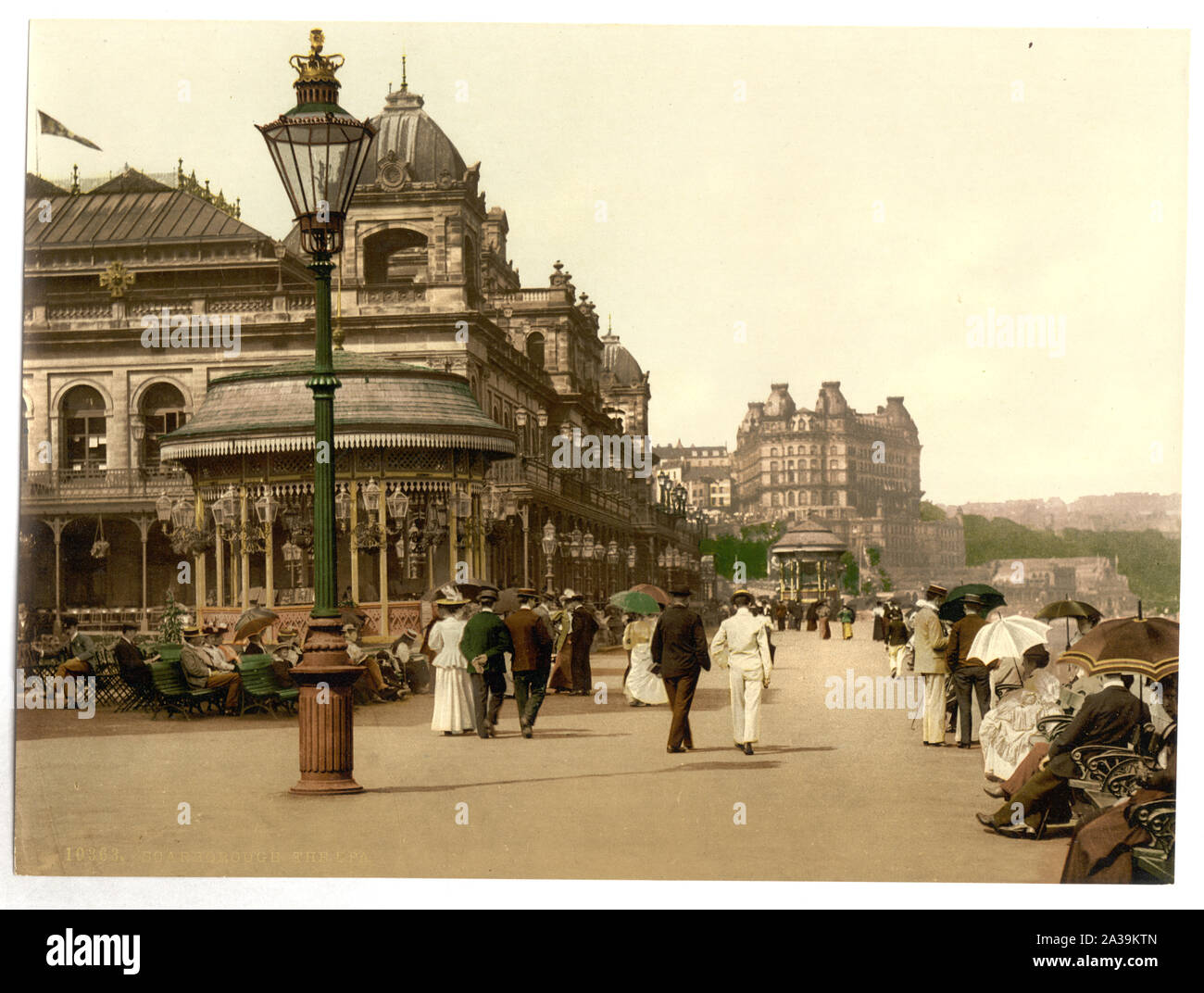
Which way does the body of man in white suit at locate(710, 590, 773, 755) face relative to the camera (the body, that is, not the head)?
away from the camera

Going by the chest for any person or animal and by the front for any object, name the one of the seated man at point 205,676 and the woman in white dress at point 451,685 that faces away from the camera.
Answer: the woman in white dress

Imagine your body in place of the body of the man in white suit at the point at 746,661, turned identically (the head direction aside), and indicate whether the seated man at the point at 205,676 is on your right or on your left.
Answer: on your left

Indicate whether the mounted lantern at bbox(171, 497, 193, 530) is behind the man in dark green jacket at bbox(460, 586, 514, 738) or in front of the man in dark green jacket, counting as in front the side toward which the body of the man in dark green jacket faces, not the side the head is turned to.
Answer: in front

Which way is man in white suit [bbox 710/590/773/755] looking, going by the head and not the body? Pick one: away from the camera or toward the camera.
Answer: away from the camera

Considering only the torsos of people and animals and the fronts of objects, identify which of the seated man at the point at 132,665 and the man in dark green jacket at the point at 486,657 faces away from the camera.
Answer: the man in dark green jacket

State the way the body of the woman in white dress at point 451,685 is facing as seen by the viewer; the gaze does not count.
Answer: away from the camera

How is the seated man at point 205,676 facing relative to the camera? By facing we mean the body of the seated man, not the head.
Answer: to the viewer's right

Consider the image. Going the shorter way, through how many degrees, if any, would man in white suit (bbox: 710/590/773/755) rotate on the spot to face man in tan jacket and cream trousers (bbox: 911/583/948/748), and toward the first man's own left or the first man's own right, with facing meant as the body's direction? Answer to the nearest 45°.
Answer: approximately 45° to the first man's own right

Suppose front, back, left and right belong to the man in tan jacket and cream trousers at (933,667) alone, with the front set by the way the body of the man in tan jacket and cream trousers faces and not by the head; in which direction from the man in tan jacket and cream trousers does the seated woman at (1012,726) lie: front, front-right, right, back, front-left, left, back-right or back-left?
back-right

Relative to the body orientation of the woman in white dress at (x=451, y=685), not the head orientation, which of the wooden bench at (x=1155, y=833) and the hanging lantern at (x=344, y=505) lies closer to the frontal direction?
the hanging lantern
